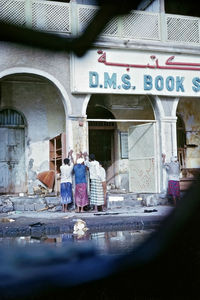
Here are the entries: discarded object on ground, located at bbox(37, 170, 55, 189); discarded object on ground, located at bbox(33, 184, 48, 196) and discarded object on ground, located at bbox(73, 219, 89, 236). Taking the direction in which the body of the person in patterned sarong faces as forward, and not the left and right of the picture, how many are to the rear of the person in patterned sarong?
1

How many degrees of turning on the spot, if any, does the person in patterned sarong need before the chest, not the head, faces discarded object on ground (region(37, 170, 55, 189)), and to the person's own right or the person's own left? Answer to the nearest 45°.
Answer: approximately 45° to the person's own left

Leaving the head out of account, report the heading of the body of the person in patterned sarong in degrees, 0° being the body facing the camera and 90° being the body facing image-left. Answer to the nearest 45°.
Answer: approximately 180°

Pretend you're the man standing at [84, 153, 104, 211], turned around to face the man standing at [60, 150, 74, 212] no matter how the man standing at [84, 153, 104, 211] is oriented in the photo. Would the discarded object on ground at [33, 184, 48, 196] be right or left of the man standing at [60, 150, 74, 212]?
right

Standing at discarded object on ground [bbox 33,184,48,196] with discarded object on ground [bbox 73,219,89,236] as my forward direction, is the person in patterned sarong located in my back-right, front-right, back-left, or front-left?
front-left

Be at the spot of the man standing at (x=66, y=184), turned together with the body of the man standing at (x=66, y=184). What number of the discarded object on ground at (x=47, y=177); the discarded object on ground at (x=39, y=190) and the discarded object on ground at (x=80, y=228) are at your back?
1

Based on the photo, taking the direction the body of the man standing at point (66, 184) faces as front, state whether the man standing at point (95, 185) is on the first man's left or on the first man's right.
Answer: on the first man's right

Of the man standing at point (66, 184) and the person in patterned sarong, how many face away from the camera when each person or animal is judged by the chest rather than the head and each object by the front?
2

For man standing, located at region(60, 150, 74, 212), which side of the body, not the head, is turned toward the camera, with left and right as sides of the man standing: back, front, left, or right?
back

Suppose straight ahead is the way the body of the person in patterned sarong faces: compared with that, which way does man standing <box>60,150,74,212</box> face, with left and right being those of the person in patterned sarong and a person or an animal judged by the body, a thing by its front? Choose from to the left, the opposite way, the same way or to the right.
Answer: the same way

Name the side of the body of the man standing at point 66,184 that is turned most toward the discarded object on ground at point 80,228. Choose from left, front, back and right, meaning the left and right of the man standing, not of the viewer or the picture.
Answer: back
